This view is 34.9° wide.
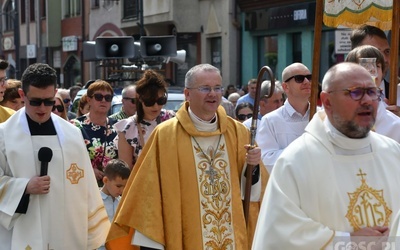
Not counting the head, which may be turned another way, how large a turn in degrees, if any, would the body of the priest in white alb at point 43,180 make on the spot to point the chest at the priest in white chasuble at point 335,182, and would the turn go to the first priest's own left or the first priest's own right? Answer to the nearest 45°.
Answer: approximately 45° to the first priest's own left

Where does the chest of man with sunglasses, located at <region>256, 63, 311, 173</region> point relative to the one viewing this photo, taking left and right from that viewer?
facing the viewer and to the right of the viewer

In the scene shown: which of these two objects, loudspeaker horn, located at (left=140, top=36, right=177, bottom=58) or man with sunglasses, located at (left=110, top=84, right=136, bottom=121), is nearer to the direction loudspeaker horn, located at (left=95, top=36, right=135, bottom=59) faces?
the man with sunglasses

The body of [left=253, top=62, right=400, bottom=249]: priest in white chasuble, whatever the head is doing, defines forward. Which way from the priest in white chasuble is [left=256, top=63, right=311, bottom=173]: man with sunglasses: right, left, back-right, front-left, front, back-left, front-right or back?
back-left

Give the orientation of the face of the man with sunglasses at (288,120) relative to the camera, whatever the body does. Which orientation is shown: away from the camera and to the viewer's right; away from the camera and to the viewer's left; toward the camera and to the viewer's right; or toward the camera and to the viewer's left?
toward the camera and to the viewer's right

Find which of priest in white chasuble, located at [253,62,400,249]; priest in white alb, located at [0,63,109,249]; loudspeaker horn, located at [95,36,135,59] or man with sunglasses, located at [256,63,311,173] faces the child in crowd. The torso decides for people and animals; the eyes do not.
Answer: the loudspeaker horn

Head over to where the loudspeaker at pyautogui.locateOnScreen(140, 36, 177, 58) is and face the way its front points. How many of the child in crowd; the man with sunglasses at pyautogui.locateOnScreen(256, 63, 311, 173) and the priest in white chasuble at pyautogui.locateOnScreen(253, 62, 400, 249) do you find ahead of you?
3

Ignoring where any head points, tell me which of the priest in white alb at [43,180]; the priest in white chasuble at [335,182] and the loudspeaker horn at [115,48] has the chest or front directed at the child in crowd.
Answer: the loudspeaker horn

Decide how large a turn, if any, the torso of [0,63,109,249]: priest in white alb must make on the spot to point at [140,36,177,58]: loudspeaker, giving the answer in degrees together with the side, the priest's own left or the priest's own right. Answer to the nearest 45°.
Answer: approximately 180°

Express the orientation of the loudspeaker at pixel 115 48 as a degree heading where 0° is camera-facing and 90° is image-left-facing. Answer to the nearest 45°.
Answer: approximately 0°

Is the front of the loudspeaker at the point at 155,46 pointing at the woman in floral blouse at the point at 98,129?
yes

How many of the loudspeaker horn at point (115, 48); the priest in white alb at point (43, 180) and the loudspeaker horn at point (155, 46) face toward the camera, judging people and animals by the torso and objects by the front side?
3

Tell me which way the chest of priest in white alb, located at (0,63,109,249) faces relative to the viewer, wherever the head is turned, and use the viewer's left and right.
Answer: facing the viewer
